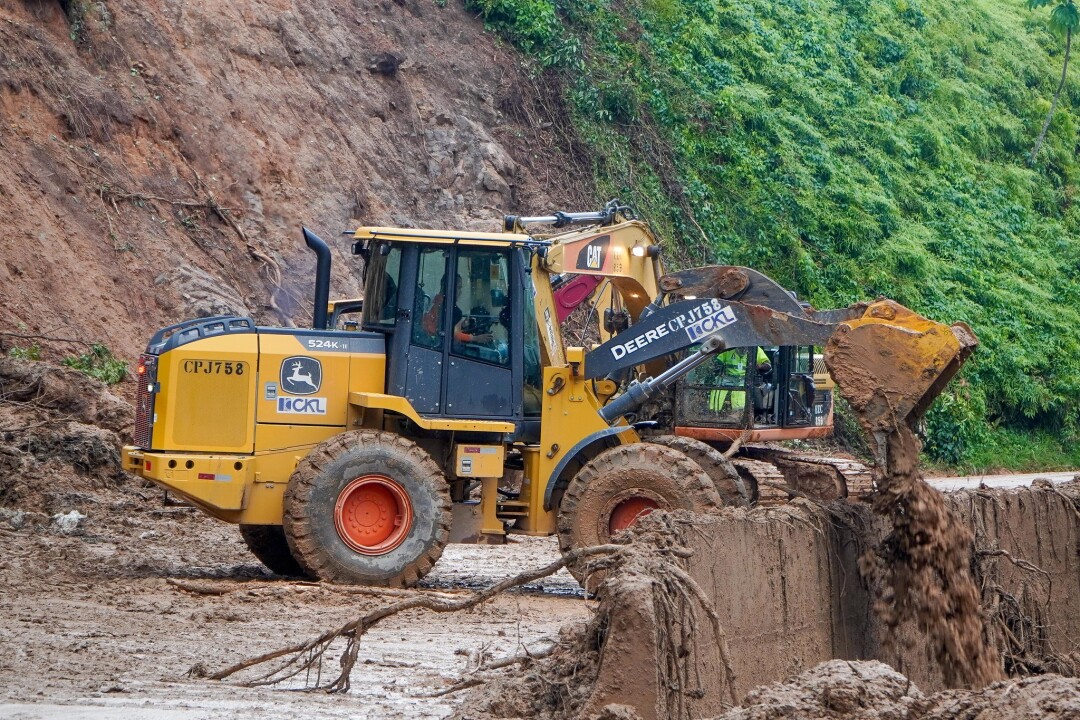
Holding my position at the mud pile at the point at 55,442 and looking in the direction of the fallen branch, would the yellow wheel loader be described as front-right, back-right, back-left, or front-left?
front-left

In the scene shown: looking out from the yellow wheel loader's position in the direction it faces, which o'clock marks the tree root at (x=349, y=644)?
The tree root is roughly at 3 o'clock from the yellow wheel loader.

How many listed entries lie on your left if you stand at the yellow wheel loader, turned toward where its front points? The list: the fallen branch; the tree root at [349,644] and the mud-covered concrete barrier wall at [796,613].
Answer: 0

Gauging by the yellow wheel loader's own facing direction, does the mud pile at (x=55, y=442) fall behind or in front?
behind

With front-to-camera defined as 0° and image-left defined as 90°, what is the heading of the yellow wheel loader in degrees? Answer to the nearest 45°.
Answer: approximately 270°

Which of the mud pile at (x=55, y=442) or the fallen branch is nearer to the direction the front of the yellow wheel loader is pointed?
the fallen branch

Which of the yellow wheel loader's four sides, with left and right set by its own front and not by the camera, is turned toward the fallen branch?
right

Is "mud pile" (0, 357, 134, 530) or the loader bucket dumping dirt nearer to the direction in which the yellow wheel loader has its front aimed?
the loader bucket dumping dirt

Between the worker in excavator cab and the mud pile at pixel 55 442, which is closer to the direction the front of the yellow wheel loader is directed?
the worker in excavator cab

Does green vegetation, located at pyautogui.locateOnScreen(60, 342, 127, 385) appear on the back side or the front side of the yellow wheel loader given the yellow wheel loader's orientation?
on the back side

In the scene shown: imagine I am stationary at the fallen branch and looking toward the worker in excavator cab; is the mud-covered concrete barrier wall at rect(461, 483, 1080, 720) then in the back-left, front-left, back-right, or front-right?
front-right

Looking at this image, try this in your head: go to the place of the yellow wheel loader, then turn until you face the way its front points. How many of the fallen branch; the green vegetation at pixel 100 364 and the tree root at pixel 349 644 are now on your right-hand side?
2

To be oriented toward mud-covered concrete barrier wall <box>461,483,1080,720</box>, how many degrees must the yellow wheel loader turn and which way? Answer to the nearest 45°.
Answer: approximately 45° to its right
